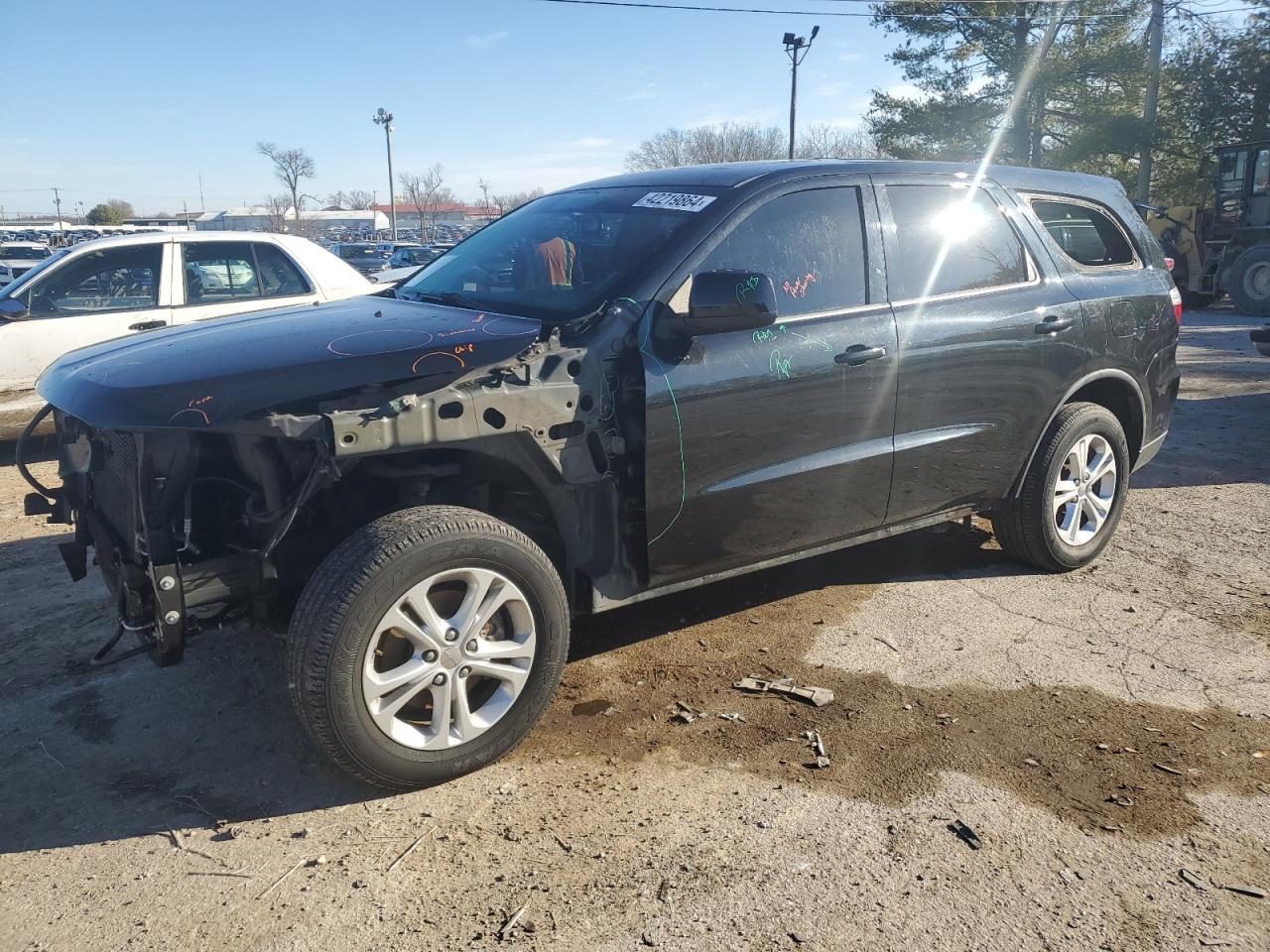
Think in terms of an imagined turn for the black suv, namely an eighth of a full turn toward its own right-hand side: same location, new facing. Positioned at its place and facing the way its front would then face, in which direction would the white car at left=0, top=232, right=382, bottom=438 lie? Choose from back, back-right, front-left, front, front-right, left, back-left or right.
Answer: front-right

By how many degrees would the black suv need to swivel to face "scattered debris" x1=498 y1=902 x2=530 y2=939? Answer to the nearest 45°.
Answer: approximately 45° to its left

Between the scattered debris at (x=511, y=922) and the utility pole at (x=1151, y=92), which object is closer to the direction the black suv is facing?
the scattered debris

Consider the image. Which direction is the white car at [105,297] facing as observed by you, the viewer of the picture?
facing to the left of the viewer

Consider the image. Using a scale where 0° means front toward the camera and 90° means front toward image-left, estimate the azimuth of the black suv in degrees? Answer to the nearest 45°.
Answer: approximately 45°

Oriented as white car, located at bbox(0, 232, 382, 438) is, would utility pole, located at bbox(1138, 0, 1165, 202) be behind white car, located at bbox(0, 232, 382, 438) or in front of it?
behind

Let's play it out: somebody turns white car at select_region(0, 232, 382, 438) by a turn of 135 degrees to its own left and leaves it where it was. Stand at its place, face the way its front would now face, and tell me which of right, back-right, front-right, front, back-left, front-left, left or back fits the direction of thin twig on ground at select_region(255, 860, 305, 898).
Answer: front-right

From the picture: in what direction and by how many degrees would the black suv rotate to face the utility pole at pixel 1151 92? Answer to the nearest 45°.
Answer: approximately 180°
